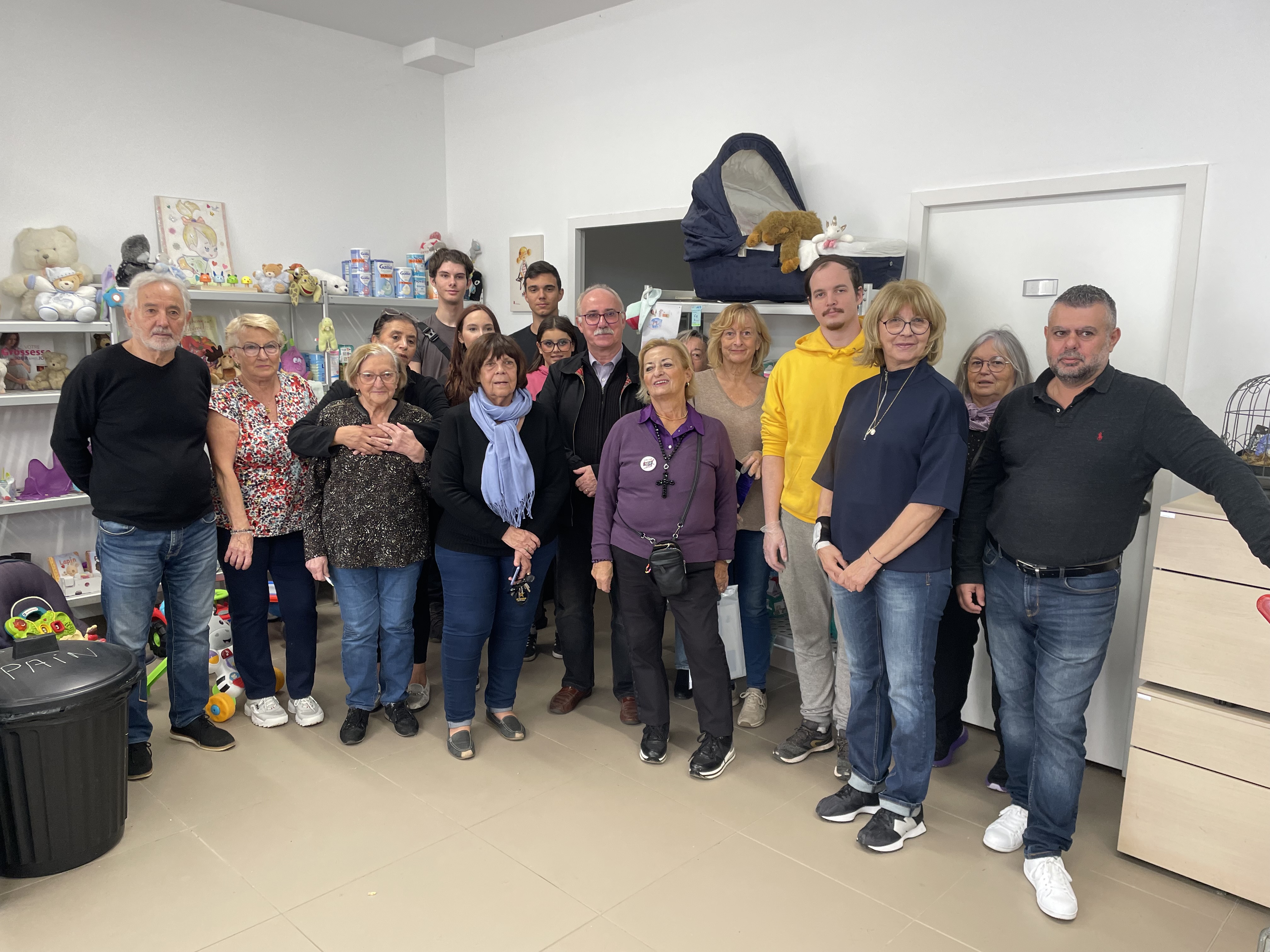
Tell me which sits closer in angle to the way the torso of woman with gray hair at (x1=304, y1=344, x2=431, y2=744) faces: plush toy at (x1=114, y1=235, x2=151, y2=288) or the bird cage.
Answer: the bird cage

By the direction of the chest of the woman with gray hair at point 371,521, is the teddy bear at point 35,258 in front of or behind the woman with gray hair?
behind

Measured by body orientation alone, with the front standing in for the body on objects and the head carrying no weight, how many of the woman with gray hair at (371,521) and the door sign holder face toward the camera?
2

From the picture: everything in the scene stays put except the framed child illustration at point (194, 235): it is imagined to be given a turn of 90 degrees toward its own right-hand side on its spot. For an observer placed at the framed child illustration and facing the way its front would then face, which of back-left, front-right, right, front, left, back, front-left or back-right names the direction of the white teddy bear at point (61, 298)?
front

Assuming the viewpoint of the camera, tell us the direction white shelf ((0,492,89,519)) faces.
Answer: facing the viewer and to the right of the viewer

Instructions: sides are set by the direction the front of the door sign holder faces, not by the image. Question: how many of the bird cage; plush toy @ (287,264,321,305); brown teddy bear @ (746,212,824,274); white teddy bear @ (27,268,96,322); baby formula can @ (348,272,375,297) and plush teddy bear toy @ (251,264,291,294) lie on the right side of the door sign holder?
5

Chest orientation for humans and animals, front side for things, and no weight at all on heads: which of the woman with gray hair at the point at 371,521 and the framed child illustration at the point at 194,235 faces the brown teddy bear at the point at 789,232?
the framed child illustration

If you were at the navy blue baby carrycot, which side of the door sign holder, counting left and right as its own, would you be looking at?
right

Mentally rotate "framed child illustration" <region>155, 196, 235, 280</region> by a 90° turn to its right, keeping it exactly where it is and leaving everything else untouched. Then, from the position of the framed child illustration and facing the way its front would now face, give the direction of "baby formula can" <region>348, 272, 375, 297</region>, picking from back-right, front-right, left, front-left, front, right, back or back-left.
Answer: back-left

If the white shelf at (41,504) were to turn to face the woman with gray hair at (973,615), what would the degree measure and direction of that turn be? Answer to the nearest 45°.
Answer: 0° — it already faces them

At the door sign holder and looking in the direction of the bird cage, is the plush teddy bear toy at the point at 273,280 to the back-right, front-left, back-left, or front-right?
back-right

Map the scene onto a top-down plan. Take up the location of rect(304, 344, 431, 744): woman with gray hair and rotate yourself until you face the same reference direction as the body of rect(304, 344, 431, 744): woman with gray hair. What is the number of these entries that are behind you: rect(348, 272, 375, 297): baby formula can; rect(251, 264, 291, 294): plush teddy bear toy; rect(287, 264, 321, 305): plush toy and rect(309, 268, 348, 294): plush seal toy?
4

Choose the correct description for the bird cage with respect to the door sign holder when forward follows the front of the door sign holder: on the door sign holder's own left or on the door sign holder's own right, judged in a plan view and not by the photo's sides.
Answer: on the door sign holder's own left

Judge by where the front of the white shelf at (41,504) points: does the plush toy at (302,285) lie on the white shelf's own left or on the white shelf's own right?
on the white shelf's own left

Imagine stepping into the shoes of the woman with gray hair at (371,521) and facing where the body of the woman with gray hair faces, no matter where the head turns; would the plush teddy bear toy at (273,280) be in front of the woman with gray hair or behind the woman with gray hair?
behind
